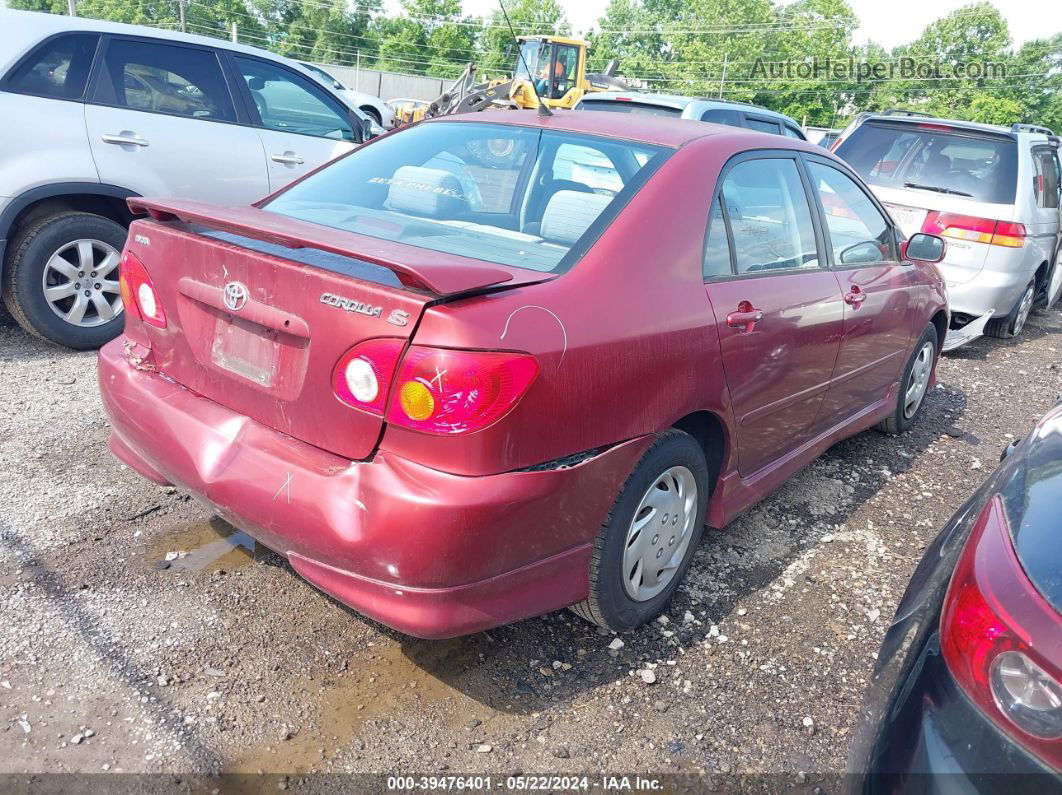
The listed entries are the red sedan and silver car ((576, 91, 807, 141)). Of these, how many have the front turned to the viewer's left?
0

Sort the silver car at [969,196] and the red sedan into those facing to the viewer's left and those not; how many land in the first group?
0

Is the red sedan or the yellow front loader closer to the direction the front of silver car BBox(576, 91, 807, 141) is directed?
the yellow front loader

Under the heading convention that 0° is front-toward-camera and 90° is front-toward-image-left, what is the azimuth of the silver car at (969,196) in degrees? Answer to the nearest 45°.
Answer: approximately 225°

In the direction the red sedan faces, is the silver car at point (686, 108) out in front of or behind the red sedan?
in front

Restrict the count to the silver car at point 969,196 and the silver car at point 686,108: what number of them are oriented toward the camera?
0

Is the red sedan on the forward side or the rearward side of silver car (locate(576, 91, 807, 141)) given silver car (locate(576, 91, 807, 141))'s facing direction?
on the rearward side

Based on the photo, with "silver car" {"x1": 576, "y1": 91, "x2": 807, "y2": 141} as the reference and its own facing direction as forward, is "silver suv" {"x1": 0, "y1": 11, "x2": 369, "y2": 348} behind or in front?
behind

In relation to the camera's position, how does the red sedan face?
facing away from the viewer and to the right of the viewer

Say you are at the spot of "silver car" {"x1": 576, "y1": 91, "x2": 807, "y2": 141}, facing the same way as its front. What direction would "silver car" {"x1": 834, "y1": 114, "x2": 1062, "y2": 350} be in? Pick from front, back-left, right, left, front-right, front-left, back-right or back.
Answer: right

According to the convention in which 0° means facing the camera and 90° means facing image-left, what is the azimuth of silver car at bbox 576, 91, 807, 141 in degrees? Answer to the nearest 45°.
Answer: approximately 225°

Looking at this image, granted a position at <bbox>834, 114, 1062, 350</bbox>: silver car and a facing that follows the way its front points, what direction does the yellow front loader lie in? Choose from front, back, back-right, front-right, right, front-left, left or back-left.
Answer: left

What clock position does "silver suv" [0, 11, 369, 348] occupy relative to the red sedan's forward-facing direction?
The silver suv is roughly at 9 o'clock from the red sedan.

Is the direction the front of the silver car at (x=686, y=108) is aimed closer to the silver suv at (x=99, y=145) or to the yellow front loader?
the yellow front loader
